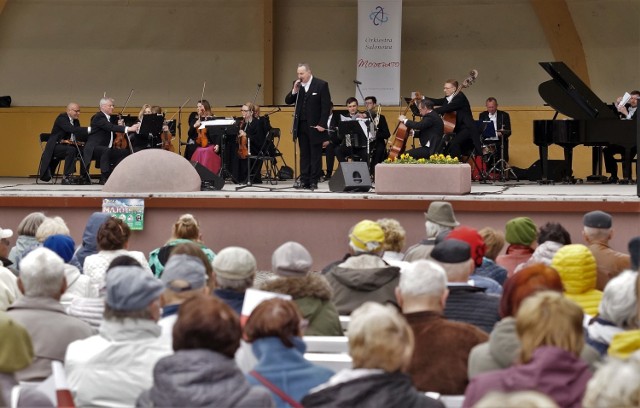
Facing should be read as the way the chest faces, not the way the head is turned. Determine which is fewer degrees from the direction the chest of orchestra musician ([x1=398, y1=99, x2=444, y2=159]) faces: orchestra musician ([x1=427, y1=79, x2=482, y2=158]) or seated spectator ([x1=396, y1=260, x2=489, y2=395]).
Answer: the seated spectator

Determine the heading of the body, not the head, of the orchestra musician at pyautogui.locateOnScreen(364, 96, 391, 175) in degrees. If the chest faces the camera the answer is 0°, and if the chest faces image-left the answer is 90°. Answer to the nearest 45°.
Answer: approximately 45°

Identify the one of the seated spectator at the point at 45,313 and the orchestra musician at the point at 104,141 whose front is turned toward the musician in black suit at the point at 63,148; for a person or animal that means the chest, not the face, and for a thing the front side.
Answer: the seated spectator

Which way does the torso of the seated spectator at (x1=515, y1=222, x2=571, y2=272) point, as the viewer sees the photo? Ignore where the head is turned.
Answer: away from the camera

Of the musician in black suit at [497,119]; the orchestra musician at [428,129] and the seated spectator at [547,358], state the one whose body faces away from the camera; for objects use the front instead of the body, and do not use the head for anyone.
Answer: the seated spectator

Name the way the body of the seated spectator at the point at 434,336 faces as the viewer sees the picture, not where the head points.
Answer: away from the camera

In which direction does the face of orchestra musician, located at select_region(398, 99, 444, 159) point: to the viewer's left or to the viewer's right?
to the viewer's left

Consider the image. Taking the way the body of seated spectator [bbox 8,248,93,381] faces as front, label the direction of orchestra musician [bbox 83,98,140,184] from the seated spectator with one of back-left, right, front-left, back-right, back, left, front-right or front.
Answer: front

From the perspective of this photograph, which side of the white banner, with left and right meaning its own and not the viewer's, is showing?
front

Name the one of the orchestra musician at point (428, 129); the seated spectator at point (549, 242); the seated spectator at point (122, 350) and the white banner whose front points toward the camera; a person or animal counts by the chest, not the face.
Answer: the white banner

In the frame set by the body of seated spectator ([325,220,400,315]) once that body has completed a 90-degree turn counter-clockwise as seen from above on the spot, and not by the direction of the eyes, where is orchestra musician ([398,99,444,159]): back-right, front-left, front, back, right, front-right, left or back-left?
right

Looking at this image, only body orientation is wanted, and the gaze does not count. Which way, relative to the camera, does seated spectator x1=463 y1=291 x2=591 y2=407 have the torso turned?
away from the camera

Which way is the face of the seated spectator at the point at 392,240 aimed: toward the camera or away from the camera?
away from the camera

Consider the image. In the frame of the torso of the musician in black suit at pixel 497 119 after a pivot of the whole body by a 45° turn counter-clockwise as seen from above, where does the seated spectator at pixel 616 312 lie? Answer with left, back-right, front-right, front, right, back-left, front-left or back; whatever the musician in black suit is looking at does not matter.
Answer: front

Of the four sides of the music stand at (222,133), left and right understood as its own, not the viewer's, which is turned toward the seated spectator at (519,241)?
back

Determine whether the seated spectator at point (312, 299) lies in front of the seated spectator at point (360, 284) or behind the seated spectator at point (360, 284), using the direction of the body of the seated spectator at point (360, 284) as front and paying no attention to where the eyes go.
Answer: behind

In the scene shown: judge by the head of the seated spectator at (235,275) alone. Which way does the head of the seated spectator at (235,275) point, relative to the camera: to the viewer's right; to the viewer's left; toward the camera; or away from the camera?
away from the camera
